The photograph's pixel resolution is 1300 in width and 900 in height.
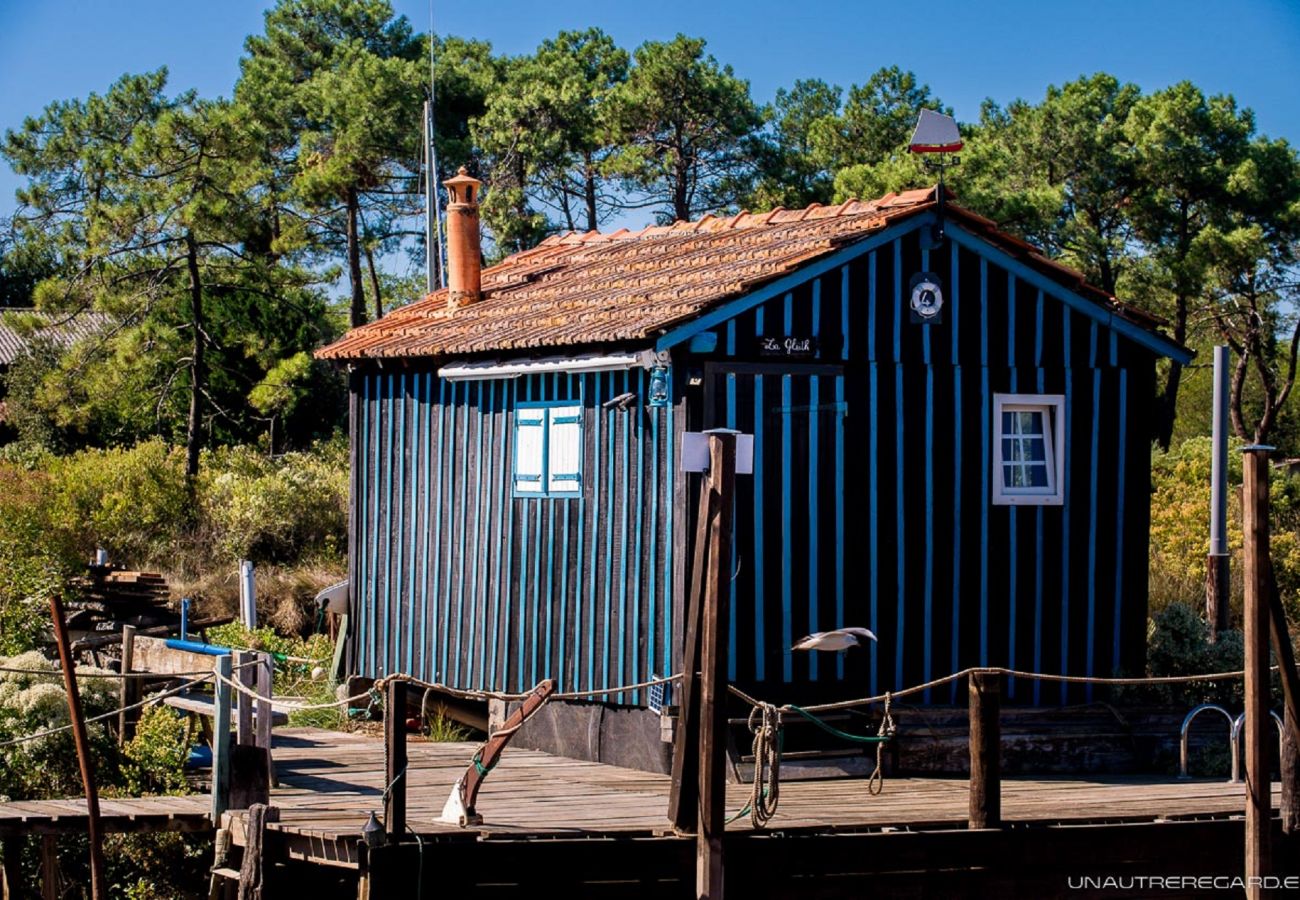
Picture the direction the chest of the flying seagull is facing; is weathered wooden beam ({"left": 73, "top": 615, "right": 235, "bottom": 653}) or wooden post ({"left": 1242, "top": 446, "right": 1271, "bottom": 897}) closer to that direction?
the wooden post

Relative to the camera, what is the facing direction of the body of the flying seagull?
to the viewer's right

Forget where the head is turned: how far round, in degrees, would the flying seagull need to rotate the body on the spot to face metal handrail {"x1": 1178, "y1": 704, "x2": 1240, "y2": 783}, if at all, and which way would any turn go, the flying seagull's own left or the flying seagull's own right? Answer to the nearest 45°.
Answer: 0° — it already faces it

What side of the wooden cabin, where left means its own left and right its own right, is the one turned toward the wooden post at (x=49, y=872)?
right

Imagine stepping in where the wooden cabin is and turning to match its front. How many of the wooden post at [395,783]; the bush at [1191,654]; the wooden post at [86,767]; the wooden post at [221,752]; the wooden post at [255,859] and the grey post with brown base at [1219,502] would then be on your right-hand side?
4

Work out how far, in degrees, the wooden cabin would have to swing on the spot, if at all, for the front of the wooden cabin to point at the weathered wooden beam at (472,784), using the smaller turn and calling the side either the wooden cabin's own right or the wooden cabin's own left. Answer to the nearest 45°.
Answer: approximately 90° to the wooden cabin's own right

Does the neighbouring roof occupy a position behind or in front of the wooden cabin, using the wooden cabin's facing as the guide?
behind

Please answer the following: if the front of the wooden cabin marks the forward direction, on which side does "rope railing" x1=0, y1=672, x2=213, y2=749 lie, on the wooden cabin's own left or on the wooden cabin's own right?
on the wooden cabin's own right

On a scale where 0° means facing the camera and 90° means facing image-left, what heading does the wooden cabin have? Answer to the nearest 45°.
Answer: approximately 315°

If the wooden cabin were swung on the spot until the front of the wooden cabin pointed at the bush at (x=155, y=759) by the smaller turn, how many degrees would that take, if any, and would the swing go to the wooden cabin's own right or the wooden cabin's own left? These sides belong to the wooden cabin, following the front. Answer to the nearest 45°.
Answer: approximately 135° to the wooden cabin's own right

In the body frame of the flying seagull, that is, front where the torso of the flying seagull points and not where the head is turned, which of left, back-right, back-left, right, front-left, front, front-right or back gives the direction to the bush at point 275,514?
back-left
